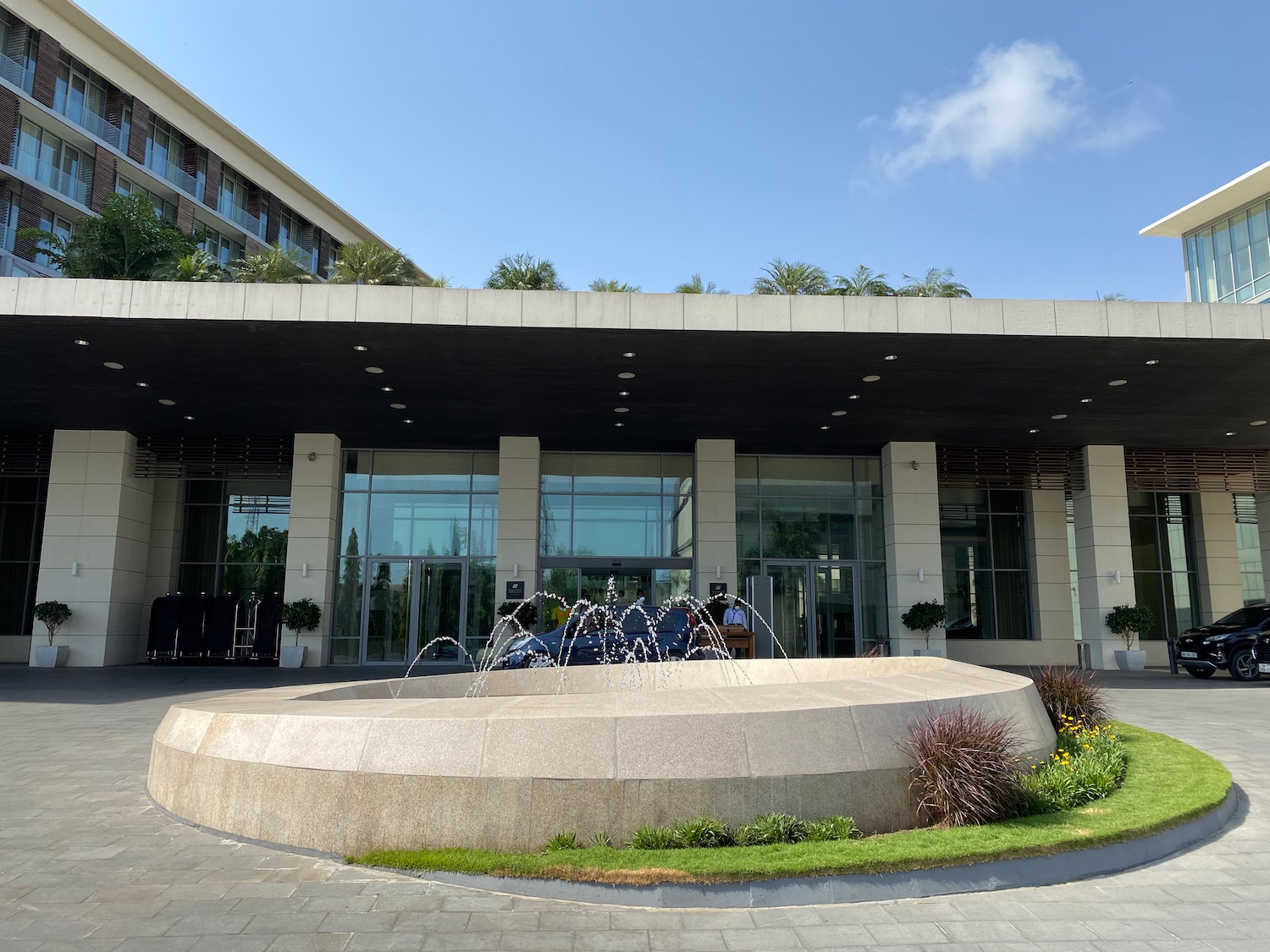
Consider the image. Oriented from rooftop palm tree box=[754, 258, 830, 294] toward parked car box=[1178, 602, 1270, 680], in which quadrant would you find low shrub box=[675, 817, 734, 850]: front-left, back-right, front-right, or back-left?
front-right

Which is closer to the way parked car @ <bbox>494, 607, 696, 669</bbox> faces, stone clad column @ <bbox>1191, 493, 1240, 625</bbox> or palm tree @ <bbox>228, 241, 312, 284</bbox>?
the palm tree

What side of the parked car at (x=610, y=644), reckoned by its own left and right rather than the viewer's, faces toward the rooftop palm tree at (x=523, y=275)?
right

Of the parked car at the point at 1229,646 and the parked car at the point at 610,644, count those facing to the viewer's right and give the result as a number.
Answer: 0

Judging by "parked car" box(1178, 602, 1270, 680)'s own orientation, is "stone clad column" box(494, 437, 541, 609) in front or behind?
in front

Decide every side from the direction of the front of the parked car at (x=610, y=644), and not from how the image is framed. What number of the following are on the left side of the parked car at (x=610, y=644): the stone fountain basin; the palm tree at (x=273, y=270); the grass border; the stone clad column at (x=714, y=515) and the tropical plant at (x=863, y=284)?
2

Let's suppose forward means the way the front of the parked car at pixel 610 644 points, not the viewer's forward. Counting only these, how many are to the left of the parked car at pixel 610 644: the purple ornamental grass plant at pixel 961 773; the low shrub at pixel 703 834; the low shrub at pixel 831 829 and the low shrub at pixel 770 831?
4

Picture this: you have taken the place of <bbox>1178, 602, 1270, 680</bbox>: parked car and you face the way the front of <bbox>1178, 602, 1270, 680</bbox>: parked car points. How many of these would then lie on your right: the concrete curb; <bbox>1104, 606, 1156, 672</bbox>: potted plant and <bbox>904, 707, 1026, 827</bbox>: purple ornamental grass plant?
1

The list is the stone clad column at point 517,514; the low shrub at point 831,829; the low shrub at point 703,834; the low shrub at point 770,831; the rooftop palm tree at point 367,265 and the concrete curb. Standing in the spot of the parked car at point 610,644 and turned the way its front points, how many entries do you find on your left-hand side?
4

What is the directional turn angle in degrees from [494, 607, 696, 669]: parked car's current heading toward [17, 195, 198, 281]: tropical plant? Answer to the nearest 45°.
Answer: approximately 45° to its right

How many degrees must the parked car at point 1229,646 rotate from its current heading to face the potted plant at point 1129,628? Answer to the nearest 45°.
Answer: approximately 90° to its right

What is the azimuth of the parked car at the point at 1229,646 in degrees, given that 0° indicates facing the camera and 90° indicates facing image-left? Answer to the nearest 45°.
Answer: approximately 45°

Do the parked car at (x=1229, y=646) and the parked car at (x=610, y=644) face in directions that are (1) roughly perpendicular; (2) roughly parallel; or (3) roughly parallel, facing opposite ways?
roughly parallel

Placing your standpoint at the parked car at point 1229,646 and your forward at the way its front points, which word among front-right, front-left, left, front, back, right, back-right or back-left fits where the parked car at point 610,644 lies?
front

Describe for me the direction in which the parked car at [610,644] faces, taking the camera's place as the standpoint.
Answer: facing to the left of the viewer
